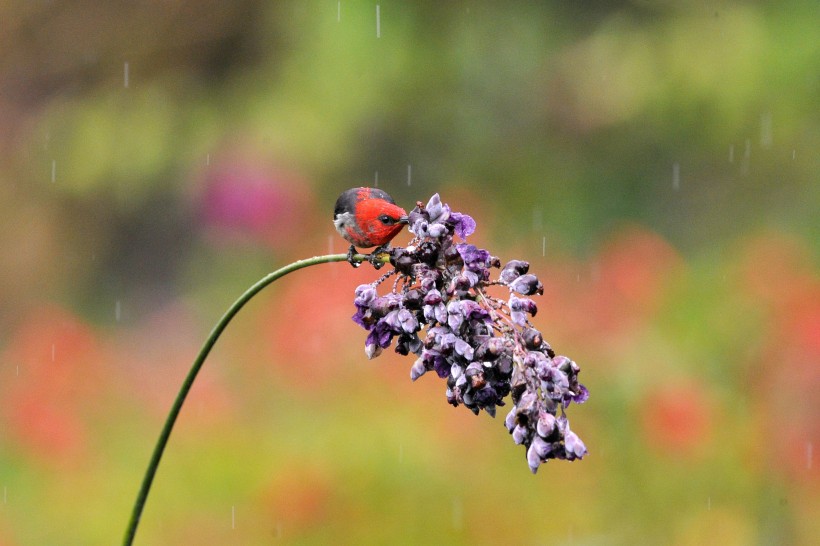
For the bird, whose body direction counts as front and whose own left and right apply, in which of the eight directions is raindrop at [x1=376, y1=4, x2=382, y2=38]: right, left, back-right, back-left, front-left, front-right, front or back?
back-left

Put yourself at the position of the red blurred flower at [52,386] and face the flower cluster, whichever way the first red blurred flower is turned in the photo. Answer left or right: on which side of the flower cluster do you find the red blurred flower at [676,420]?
left

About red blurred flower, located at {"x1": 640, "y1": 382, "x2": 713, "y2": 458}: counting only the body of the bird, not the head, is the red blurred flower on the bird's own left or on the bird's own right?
on the bird's own left

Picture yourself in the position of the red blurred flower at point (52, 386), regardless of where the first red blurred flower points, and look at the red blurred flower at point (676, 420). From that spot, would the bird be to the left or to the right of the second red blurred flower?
right

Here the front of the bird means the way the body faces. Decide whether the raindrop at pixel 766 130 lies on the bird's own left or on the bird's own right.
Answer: on the bird's own left

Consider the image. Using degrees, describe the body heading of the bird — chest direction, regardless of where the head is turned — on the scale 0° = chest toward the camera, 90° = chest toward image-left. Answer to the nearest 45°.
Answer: approximately 315°
